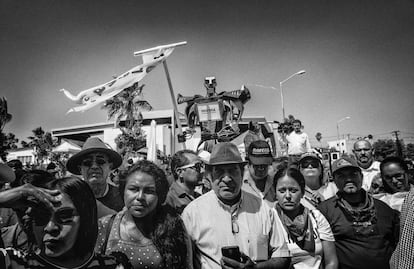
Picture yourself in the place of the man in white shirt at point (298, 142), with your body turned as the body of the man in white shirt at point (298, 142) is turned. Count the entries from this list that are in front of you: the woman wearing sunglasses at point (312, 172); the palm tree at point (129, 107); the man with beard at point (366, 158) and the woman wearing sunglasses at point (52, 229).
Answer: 3

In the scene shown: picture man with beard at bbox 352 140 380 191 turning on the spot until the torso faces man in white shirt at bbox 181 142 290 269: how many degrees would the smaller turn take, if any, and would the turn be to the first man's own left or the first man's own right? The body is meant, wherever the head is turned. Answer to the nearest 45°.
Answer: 0° — they already face them

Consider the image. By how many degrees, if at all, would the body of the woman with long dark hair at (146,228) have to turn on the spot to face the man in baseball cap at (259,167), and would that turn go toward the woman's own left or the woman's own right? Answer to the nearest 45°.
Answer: approximately 135° to the woman's own left

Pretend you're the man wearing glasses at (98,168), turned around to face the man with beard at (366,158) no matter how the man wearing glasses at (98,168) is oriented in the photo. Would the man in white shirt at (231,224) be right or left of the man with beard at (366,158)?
right

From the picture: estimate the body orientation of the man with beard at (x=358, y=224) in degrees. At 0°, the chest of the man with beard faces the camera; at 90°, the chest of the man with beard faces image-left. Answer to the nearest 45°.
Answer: approximately 0°
